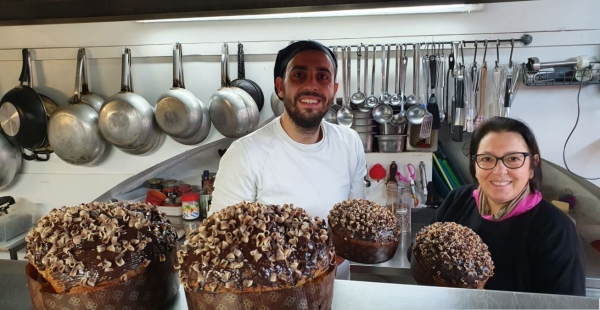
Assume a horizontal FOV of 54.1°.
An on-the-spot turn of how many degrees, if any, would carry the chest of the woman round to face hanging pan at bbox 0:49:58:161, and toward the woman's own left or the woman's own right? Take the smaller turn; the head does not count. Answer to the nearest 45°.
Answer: approximately 45° to the woman's own right

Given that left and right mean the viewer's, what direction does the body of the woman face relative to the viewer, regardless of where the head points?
facing the viewer and to the left of the viewer

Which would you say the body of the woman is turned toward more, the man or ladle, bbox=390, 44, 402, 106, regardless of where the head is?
the man

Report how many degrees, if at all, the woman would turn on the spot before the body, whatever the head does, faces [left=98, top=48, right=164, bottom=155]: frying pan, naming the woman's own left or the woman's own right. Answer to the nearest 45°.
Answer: approximately 45° to the woman's own right

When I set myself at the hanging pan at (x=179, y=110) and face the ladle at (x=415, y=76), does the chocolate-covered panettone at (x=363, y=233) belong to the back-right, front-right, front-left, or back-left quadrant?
front-right

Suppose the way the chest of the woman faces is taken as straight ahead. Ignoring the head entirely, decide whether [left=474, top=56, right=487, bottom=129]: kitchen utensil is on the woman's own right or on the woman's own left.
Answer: on the woman's own right

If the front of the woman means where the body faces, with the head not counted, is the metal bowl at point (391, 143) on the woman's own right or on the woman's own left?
on the woman's own right

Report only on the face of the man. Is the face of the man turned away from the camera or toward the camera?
toward the camera

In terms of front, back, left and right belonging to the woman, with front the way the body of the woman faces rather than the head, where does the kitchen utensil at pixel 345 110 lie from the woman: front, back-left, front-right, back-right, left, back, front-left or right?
right

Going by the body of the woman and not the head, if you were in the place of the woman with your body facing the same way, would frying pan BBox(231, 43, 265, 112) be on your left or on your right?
on your right

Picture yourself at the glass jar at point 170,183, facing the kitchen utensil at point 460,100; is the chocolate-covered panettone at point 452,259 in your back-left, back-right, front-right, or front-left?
front-right

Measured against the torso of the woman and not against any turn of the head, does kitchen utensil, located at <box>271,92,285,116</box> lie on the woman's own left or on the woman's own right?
on the woman's own right
